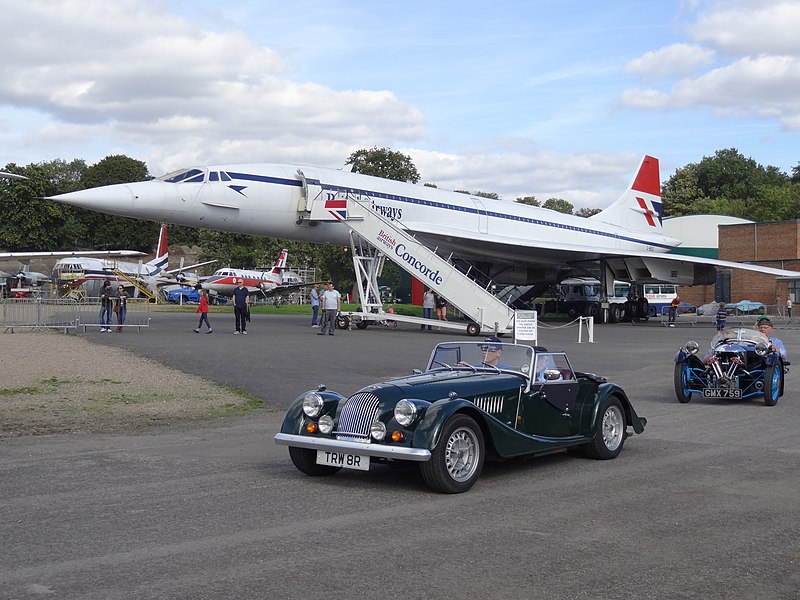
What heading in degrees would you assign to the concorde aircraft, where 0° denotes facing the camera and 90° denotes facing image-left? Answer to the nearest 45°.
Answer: approximately 45°

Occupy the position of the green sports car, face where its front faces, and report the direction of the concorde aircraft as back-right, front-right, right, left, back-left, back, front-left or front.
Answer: back-right

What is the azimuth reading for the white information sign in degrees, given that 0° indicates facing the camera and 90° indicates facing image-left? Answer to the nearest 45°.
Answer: approximately 0°

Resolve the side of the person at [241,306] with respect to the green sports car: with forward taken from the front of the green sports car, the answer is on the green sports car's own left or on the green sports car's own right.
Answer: on the green sports car's own right

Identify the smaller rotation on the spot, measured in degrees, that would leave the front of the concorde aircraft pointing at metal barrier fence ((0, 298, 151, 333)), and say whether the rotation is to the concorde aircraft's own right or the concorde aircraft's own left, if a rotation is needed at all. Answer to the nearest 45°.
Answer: approximately 45° to the concorde aircraft's own right

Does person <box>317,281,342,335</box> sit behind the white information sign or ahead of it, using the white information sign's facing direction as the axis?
behind

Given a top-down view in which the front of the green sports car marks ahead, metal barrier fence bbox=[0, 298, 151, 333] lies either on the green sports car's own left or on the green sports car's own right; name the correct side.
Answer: on the green sports car's own right

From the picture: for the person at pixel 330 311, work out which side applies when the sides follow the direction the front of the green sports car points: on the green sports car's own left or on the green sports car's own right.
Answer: on the green sports car's own right

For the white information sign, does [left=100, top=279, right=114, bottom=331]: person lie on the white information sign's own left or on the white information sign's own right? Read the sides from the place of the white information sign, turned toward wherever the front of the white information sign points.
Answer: on the white information sign's own right
